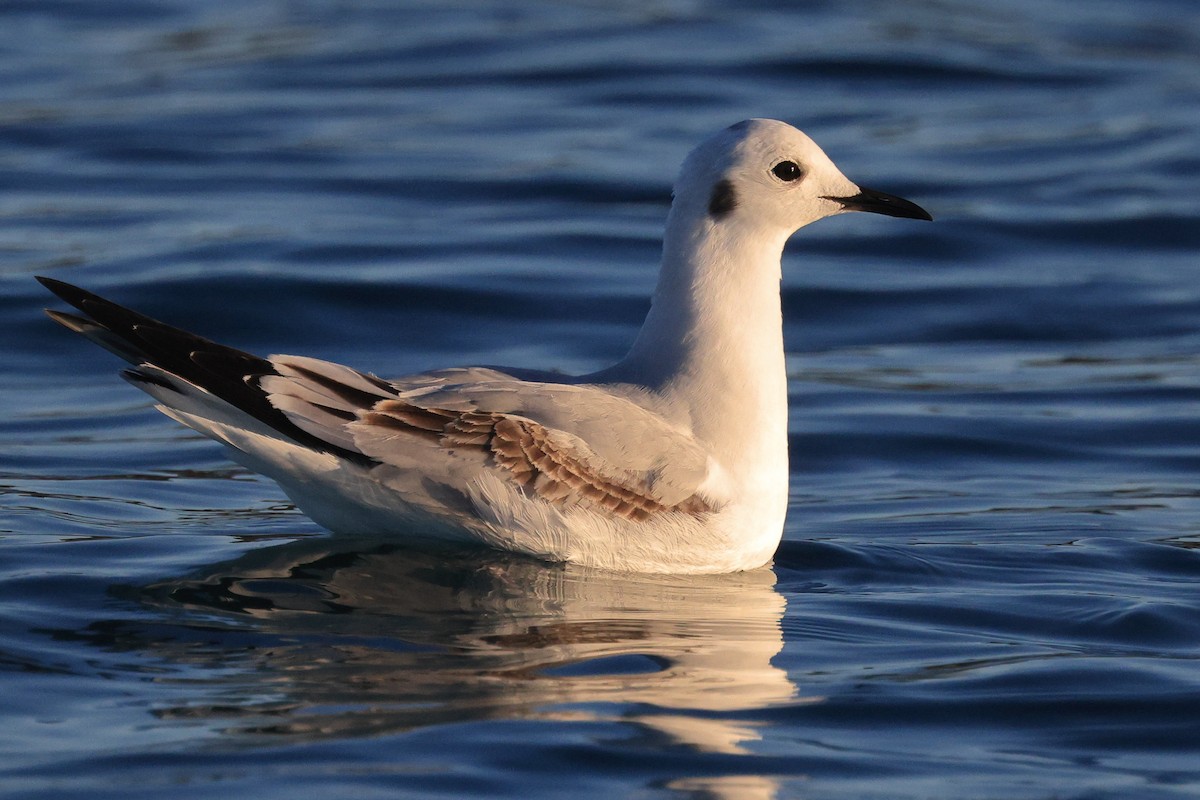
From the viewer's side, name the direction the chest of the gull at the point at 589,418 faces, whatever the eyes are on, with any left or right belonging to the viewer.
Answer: facing to the right of the viewer
